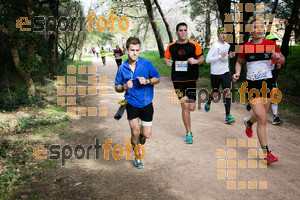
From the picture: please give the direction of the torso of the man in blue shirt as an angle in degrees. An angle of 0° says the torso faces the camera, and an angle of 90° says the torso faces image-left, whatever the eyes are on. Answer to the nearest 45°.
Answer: approximately 0°

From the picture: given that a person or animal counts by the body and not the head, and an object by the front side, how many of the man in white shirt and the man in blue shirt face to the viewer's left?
0

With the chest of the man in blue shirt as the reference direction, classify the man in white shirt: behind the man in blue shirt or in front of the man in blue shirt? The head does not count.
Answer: behind

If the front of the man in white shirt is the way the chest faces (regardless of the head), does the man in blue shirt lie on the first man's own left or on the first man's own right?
on the first man's own right

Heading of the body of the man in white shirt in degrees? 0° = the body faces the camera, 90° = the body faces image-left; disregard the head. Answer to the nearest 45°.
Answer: approximately 315°
